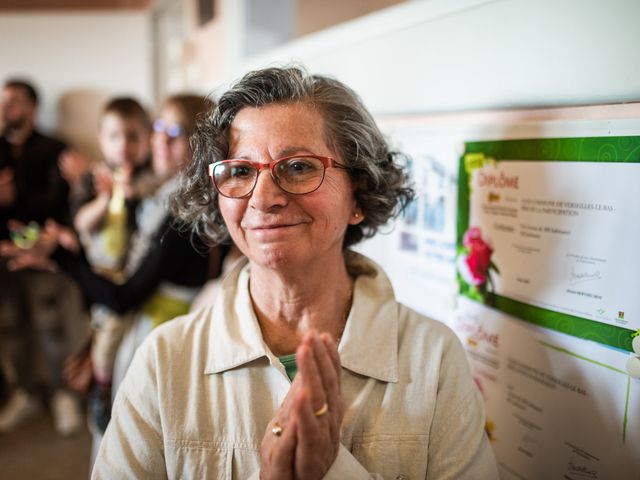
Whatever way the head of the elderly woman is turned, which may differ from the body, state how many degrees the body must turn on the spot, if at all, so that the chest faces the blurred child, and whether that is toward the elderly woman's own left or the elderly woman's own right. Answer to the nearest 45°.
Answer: approximately 135° to the elderly woman's own right

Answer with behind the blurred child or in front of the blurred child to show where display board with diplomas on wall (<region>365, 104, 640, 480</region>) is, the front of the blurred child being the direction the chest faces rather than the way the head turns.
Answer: in front

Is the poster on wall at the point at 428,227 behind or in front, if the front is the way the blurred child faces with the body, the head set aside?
in front

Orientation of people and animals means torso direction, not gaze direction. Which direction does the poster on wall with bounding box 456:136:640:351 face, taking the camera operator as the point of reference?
facing the viewer and to the left of the viewer

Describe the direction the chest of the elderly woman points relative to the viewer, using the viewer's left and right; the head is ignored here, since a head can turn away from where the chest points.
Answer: facing the viewer

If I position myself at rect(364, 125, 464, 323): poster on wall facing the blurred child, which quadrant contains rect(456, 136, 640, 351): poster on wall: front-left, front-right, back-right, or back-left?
back-left

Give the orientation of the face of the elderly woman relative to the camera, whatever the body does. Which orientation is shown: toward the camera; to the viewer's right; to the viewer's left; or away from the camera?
toward the camera
